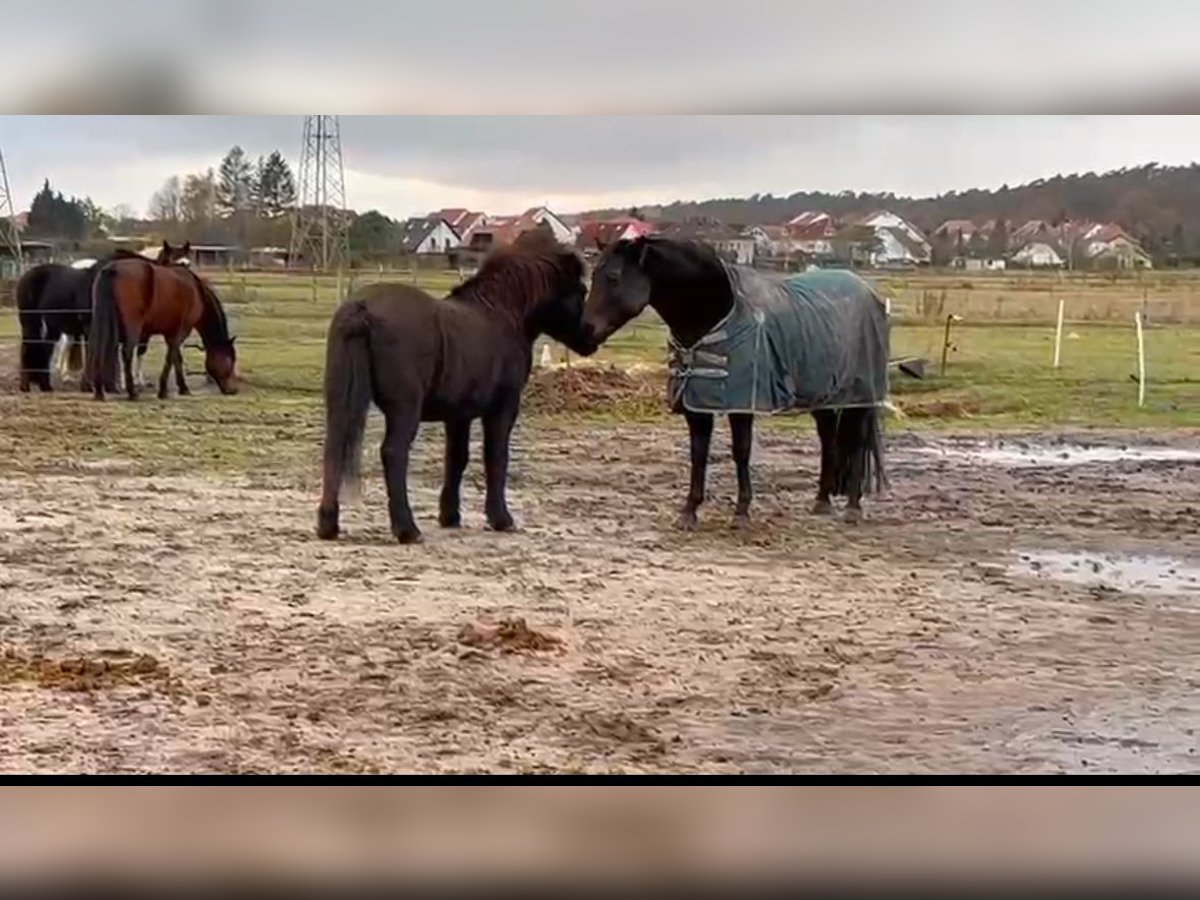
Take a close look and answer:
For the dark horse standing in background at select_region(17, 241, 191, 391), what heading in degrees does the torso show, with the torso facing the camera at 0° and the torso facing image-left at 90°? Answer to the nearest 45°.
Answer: approximately 270°

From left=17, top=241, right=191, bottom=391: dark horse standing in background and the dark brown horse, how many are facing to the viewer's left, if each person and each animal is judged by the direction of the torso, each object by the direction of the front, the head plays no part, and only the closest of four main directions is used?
0

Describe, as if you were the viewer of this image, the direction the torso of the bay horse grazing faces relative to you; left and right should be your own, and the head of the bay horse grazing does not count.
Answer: facing away from the viewer and to the right of the viewer

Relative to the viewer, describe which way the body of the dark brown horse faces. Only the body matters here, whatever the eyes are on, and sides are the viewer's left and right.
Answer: facing away from the viewer and to the right of the viewer

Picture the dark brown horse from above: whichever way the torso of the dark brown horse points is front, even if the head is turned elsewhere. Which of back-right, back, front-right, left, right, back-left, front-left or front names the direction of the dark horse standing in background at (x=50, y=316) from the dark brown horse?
back-left

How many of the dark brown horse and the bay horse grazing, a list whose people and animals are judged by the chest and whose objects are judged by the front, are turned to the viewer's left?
0

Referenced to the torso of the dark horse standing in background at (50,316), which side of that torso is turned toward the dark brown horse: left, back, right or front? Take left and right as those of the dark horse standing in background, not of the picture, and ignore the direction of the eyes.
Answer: front
